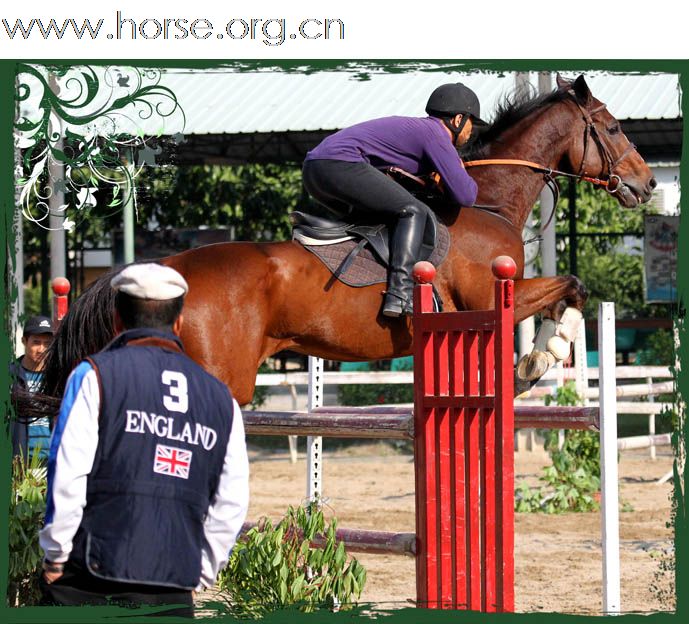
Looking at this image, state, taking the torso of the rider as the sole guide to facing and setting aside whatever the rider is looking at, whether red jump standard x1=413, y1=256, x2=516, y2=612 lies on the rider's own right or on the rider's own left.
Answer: on the rider's own right

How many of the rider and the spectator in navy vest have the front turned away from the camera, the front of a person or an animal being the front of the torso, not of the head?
1

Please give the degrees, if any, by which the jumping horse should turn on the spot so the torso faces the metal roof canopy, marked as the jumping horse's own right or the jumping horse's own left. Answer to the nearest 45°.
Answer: approximately 90° to the jumping horse's own left

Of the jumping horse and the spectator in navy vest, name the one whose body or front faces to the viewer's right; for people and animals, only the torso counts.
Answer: the jumping horse

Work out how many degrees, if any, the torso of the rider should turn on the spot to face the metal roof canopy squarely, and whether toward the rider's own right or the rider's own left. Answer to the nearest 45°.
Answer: approximately 90° to the rider's own left

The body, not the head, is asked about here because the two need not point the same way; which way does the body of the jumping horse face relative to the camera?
to the viewer's right

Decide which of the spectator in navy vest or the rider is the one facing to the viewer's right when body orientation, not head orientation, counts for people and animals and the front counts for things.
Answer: the rider

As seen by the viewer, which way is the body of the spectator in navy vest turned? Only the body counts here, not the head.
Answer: away from the camera

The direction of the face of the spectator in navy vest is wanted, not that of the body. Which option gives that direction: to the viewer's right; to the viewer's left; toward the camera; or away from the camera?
away from the camera

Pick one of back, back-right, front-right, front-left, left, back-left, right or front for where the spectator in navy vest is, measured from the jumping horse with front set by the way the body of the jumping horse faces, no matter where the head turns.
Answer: right

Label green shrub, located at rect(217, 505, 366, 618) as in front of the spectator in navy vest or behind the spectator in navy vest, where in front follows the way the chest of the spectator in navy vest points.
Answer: in front

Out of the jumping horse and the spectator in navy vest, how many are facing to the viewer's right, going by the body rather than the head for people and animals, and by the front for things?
1

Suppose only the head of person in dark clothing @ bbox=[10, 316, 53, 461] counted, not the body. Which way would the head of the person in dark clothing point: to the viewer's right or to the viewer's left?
to the viewer's right

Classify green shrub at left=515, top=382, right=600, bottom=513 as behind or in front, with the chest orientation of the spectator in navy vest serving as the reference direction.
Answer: in front

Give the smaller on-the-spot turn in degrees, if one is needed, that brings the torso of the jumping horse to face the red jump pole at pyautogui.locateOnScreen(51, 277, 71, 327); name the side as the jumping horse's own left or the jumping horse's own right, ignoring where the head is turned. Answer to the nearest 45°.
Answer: approximately 180°

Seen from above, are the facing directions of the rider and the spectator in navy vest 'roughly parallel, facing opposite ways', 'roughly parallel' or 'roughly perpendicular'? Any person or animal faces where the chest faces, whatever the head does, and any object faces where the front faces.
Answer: roughly perpendicular

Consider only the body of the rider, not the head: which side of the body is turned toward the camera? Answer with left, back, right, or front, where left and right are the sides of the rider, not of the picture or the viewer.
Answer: right

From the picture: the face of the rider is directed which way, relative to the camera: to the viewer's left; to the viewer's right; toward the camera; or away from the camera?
to the viewer's right
